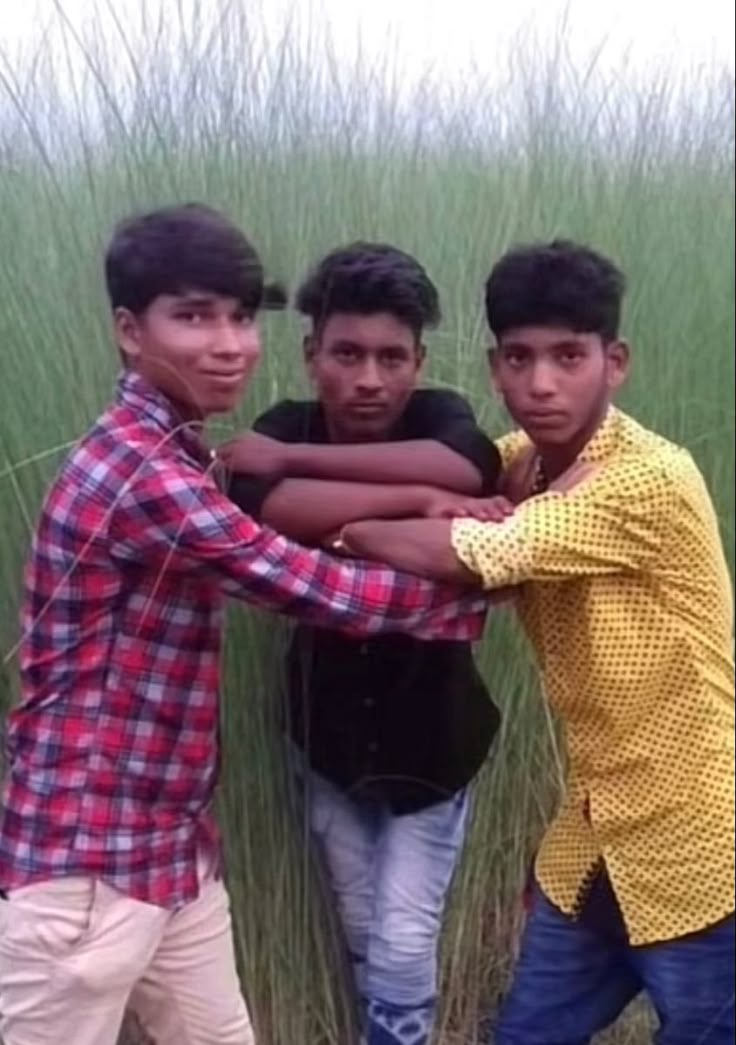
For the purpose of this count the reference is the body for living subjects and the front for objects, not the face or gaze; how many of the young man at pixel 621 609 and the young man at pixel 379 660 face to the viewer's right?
0

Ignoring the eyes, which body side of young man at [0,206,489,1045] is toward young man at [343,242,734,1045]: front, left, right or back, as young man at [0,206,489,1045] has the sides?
front

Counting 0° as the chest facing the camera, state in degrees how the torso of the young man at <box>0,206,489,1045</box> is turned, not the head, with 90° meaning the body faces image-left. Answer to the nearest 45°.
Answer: approximately 270°

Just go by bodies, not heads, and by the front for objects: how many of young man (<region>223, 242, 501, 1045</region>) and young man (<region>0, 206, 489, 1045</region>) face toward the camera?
1

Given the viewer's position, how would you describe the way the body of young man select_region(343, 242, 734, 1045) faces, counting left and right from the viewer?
facing the viewer and to the left of the viewer

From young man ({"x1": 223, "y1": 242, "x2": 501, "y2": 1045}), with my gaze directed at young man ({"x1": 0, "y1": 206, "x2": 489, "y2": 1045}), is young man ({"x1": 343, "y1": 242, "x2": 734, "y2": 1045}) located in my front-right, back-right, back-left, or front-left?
back-left

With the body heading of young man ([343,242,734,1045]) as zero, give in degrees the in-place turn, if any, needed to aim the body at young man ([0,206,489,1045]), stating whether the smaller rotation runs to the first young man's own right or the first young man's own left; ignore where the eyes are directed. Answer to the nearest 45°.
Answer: approximately 45° to the first young man's own right

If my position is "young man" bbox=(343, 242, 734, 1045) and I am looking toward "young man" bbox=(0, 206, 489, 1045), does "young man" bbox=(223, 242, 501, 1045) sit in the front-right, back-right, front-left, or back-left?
front-right

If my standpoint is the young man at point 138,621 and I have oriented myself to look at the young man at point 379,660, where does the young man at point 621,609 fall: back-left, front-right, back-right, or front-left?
front-right

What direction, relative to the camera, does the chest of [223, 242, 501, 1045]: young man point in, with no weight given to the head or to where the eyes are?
toward the camera
